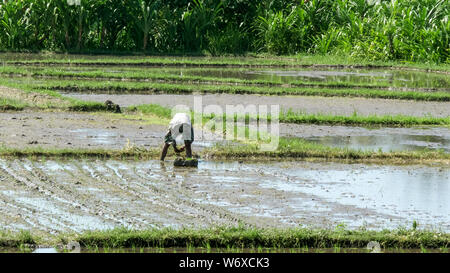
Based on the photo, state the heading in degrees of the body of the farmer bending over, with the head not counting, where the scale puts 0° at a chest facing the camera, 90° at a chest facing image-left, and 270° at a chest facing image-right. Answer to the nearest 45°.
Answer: approximately 0°

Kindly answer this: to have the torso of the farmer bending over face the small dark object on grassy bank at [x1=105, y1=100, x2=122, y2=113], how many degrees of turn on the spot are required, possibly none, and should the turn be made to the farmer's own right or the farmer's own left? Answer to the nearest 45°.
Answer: approximately 180°
